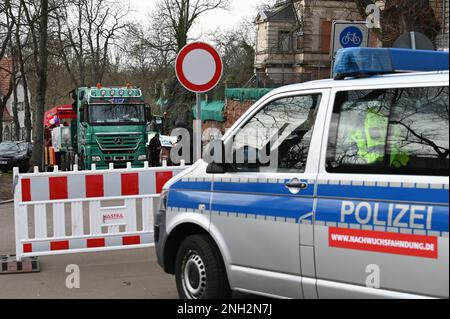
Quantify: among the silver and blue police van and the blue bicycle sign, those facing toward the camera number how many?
1

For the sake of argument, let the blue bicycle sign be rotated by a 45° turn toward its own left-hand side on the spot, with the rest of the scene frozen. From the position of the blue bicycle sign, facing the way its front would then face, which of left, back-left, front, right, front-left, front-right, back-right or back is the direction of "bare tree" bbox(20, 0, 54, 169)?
back

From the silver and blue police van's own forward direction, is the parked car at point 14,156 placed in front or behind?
in front

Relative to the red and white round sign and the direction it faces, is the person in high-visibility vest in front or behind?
in front

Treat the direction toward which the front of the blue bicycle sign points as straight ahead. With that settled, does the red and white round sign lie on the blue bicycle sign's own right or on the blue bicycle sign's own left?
on the blue bicycle sign's own right

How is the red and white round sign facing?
toward the camera

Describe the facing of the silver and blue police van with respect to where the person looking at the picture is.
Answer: facing away from the viewer and to the left of the viewer

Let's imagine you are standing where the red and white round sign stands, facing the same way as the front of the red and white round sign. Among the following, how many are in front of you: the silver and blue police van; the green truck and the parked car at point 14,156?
1

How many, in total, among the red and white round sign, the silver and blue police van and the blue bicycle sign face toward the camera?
2

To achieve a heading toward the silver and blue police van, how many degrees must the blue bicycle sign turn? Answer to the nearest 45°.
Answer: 0° — it already faces it

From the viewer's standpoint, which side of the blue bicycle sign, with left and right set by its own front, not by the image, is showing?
front

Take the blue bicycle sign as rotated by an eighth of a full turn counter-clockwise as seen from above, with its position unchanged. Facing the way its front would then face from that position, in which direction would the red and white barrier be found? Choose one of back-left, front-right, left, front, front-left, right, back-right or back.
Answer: right

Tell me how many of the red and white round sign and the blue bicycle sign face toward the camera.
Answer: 2

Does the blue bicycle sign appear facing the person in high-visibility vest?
yes
